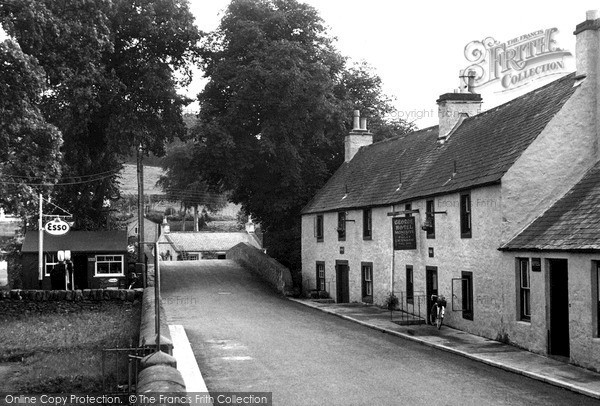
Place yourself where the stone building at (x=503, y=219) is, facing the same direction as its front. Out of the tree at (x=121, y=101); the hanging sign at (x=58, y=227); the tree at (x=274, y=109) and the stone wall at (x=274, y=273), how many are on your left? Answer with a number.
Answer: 0

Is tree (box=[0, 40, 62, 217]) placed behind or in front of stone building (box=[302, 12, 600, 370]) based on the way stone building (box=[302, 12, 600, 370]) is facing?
in front

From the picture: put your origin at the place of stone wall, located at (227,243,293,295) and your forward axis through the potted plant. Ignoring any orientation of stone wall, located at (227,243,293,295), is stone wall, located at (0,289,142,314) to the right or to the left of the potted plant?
right

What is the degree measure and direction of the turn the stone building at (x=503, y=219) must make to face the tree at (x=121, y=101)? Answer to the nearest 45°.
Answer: approximately 90° to its right

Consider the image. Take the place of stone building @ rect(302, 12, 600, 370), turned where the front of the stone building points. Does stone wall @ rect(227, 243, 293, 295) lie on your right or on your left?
on your right

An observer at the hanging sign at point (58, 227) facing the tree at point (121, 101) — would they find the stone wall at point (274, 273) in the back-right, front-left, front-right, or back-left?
front-right

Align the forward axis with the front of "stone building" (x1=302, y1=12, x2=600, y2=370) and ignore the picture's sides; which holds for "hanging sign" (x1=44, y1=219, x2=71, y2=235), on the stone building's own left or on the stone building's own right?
on the stone building's own right

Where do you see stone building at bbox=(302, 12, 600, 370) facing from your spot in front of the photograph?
facing the viewer and to the left of the viewer

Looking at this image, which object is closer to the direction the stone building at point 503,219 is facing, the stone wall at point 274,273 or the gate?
the gate
